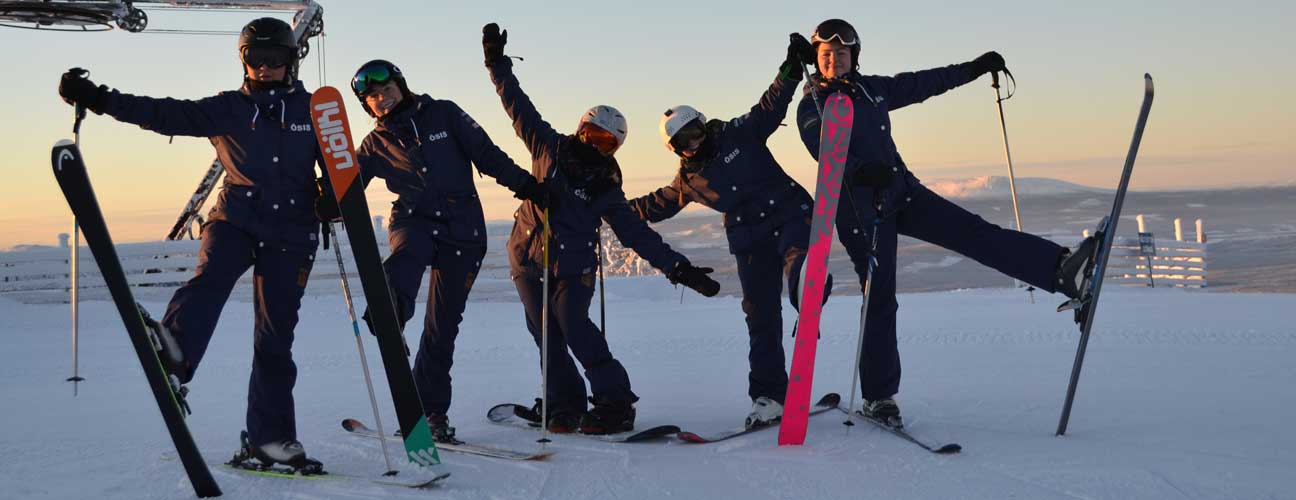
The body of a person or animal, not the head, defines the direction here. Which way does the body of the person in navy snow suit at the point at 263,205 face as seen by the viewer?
toward the camera

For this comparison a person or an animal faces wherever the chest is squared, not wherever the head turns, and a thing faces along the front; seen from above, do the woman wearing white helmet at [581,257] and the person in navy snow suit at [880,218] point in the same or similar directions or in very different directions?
same or similar directions

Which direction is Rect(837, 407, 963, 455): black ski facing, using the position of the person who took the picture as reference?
facing the viewer and to the right of the viewer

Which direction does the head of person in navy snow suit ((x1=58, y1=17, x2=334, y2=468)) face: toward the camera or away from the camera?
toward the camera

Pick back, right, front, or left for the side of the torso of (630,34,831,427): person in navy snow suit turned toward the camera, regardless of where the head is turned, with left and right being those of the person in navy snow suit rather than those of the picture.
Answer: front

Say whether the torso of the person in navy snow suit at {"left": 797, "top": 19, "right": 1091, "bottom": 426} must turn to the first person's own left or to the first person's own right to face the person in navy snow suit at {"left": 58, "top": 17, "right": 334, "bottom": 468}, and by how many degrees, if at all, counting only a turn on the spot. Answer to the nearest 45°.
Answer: approximately 45° to the first person's own right

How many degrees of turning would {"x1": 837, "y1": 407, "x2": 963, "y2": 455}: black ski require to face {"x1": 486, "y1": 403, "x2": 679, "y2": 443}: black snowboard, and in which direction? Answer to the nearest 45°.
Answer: approximately 135° to its right

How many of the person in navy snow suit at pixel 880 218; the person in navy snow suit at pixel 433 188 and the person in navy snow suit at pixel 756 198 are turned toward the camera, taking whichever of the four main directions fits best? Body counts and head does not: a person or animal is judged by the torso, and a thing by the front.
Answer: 3

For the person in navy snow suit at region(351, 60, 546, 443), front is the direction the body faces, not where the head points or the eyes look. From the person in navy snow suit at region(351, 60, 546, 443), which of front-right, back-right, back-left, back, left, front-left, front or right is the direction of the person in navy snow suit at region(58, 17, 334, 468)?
front-right

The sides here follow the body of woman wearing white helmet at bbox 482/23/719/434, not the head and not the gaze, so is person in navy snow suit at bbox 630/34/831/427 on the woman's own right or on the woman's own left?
on the woman's own left

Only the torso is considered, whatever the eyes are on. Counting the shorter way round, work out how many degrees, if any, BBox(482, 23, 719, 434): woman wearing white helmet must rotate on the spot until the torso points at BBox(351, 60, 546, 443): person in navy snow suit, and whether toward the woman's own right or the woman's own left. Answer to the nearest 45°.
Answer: approximately 90° to the woman's own right

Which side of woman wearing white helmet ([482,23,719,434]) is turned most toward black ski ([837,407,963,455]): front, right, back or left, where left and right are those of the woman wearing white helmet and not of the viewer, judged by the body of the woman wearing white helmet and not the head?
left

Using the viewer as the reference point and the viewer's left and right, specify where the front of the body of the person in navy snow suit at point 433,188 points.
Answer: facing the viewer

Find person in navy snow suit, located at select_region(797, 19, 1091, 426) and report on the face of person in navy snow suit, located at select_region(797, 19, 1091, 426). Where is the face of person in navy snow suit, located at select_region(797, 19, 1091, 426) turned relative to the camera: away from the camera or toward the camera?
toward the camera

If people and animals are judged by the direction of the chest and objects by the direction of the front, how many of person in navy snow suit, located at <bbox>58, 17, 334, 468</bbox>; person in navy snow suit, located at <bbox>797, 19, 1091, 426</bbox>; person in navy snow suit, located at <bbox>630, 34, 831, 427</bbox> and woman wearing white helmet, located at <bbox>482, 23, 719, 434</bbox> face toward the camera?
4
